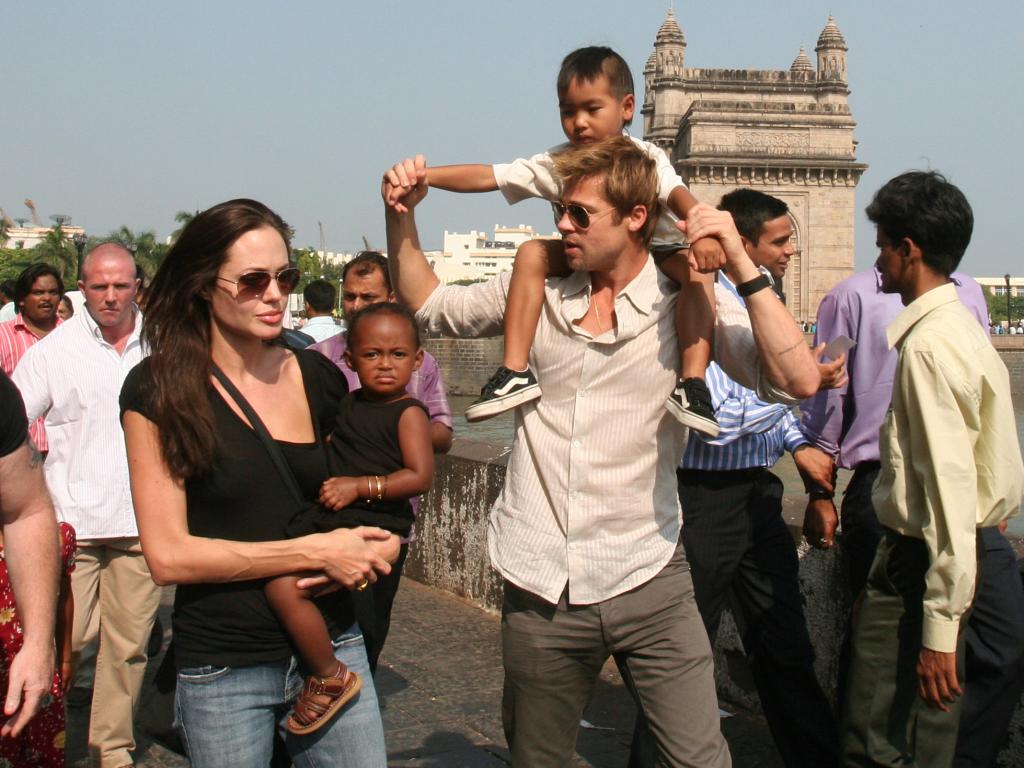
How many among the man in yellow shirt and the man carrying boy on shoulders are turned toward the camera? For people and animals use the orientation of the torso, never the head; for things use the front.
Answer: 1

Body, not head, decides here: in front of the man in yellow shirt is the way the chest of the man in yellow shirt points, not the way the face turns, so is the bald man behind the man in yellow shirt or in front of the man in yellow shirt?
in front

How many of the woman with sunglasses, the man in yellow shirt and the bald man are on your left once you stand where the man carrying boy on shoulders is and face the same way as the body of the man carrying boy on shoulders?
1

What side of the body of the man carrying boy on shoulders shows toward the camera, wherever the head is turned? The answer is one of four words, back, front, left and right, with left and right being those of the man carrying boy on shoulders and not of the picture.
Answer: front

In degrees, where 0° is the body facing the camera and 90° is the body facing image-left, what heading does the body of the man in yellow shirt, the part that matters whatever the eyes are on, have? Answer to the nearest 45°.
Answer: approximately 90°

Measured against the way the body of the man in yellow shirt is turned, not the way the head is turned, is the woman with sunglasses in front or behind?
in front

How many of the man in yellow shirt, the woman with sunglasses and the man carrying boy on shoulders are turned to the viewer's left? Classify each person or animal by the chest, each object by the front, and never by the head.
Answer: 1

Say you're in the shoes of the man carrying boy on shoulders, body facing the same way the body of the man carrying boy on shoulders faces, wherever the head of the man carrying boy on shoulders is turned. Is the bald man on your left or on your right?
on your right

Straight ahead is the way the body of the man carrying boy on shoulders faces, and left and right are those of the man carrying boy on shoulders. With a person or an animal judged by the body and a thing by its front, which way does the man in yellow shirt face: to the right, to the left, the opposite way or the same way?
to the right

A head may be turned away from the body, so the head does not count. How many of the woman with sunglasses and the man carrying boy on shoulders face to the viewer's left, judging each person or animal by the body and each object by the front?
0
